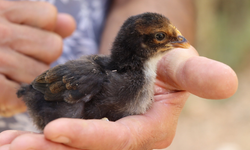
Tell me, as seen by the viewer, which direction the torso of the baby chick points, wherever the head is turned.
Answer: to the viewer's right
